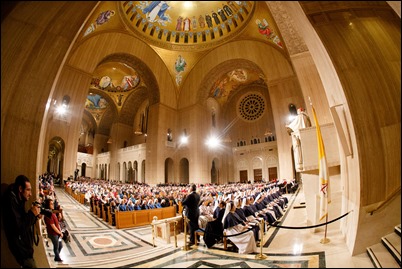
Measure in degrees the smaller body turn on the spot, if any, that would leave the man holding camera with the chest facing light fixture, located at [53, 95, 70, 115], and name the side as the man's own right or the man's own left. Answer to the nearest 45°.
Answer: approximately 90° to the man's own left

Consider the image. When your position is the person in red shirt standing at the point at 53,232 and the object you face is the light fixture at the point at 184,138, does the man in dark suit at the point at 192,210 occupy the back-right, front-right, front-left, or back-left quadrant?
front-right

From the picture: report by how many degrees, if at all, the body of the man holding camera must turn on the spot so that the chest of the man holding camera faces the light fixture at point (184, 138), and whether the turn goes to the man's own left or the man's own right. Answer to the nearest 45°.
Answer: approximately 45° to the man's own left

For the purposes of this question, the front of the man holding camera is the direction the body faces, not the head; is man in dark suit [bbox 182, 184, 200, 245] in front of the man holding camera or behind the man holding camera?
in front

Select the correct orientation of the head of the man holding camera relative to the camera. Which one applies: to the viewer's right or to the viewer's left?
to the viewer's right

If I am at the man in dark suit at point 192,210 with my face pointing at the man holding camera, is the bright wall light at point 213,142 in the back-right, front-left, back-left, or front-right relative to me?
back-right

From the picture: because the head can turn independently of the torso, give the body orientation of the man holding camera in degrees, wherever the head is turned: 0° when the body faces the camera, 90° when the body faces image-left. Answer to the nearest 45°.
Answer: approximately 270°

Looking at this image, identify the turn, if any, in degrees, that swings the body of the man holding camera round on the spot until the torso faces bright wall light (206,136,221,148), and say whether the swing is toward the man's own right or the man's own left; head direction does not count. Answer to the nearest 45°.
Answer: approximately 45° to the man's own left
